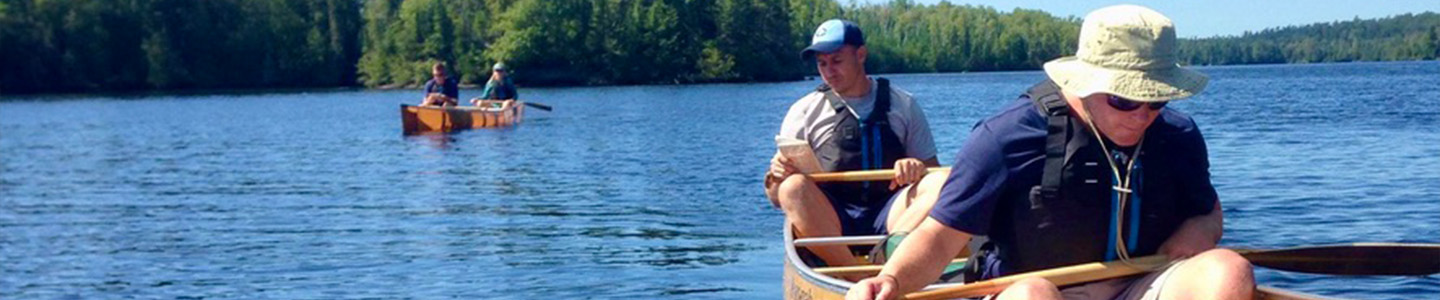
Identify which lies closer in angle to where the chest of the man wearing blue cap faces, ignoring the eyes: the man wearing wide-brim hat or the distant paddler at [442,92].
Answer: the man wearing wide-brim hat

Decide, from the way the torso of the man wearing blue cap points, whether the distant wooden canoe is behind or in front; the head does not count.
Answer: behind

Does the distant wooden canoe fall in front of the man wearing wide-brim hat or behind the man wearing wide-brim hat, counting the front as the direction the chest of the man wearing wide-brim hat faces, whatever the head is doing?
behind

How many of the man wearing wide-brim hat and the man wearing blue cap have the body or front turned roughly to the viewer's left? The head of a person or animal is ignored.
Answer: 0

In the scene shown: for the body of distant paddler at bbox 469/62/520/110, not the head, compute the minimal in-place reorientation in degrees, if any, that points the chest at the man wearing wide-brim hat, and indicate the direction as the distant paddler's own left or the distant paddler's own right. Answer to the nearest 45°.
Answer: approximately 45° to the distant paddler's own left

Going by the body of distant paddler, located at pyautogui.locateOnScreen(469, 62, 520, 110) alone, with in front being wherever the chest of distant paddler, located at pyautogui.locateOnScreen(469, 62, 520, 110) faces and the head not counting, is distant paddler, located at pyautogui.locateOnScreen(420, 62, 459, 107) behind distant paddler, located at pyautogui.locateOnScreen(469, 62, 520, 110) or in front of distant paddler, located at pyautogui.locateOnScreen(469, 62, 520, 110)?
in front

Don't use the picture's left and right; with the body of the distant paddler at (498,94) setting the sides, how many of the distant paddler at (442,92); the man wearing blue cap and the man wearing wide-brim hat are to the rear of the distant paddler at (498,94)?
0

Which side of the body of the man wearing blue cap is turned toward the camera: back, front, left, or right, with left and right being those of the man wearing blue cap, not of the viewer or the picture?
front

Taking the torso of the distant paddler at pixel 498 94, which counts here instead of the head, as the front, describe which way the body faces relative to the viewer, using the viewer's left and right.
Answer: facing the viewer and to the left of the viewer

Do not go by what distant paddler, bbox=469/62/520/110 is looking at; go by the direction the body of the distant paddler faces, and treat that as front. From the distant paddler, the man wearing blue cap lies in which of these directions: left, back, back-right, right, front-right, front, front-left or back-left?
front-left
